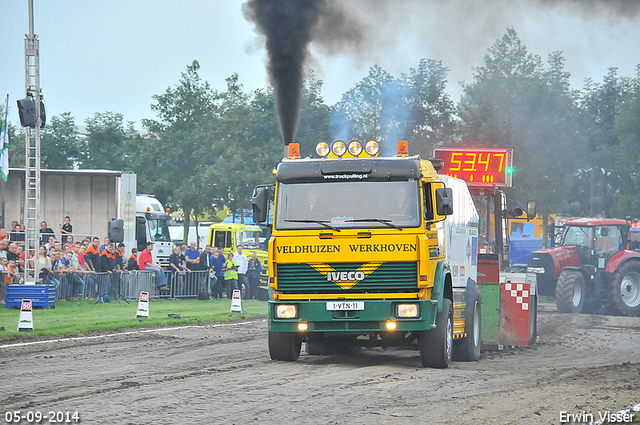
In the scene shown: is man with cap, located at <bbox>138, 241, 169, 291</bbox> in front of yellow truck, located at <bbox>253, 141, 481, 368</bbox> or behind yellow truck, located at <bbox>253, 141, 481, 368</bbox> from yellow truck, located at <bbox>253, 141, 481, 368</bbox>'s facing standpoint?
behind

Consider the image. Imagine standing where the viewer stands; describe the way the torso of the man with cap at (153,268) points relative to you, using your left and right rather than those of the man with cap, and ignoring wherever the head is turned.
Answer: facing to the right of the viewer

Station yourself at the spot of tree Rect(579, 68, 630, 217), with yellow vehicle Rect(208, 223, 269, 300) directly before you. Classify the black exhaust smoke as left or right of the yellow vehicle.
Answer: left

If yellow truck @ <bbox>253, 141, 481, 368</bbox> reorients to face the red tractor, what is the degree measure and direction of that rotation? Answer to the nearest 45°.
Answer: approximately 135° to its left

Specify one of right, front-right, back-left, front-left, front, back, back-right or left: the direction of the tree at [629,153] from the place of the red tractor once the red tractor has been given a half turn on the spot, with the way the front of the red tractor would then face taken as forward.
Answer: front-left

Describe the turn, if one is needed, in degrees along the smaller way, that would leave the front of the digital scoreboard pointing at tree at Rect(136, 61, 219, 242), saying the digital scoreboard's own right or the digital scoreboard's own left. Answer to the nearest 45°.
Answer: approximately 135° to the digital scoreboard's own right

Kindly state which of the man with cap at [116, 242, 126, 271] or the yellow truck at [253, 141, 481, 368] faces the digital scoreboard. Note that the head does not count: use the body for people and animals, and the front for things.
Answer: the man with cap

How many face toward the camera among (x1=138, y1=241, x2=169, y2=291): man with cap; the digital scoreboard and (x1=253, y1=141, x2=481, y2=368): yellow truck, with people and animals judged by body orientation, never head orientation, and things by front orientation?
2
